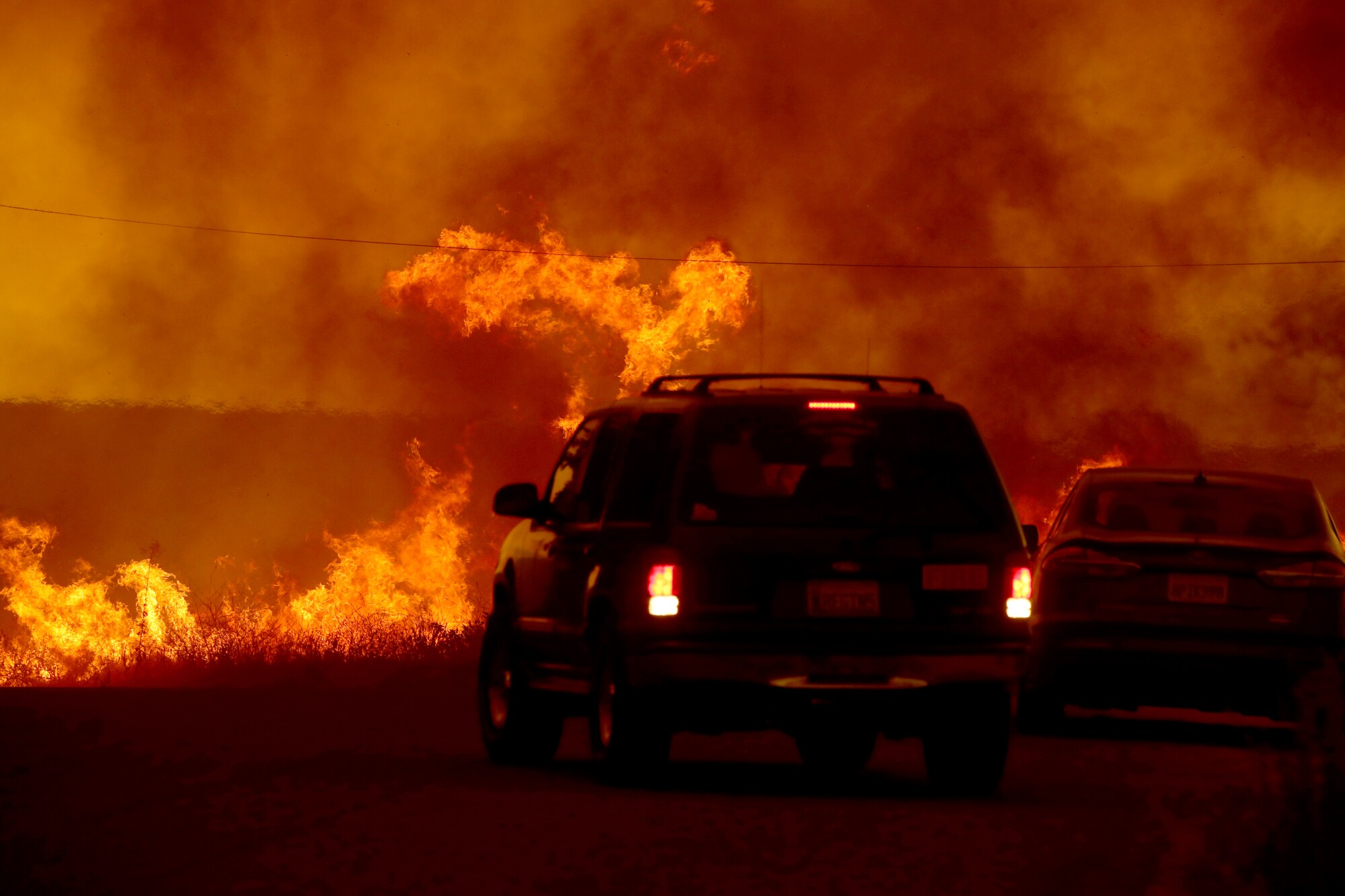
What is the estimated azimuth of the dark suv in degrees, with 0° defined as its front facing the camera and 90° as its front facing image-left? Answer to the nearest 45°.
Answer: approximately 180°
